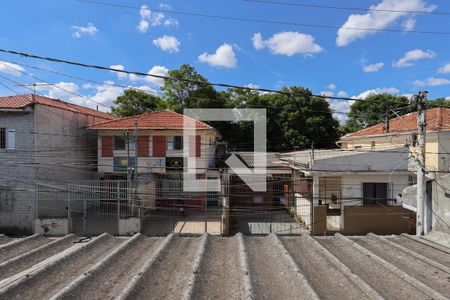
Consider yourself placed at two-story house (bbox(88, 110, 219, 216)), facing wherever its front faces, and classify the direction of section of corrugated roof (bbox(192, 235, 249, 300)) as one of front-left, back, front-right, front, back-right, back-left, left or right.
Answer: front

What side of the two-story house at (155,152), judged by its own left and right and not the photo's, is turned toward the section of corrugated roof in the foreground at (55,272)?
front

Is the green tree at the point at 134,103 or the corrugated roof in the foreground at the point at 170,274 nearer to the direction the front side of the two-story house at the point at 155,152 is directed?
the corrugated roof in the foreground

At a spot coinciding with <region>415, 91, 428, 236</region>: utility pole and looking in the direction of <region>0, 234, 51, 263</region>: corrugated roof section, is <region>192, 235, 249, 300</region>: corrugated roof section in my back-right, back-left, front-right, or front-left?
front-left

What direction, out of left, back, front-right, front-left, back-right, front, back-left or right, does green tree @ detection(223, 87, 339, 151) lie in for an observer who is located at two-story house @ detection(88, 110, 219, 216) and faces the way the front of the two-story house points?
back-left

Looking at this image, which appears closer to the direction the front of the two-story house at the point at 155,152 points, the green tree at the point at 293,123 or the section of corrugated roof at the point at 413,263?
the section of corrugated roof

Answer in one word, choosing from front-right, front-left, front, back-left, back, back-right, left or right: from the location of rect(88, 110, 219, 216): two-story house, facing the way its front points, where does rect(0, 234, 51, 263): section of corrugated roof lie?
front

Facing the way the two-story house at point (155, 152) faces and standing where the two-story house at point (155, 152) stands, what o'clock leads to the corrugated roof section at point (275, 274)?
The corrugated roof section is roughly at 12 o'clock from the two-story house.

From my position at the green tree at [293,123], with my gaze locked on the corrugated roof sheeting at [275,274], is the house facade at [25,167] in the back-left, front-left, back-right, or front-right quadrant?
front-right

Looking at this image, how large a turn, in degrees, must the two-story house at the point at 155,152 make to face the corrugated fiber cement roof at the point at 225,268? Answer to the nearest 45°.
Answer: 0° — it already faces it

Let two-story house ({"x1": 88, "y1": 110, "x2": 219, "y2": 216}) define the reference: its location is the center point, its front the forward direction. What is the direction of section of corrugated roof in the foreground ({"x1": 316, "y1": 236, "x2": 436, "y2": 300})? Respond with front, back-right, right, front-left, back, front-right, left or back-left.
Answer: front

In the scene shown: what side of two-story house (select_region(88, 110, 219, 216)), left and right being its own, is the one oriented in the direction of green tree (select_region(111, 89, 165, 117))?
back

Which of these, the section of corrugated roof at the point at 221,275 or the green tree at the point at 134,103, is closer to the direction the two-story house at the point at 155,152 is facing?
the section of corrugated roof

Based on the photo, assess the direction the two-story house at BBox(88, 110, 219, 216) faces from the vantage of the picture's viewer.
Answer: facing the viewer

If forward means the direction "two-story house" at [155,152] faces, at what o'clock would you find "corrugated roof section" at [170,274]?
The corrugated roof section is roughly at 12 o'clock from the two-story house.
